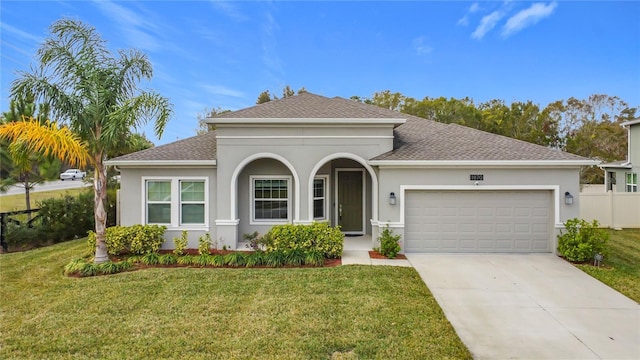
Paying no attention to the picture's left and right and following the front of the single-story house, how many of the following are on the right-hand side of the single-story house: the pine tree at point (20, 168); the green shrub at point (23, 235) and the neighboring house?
2

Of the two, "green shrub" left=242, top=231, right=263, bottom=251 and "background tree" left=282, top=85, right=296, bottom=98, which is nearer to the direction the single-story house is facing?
the green shrub

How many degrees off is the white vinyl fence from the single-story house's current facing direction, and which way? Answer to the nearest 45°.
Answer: approximately 135° to its left

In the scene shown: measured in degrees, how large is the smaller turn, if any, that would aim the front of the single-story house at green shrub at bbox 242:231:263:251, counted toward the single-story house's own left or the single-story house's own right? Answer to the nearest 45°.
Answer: approximately 90° to the single-story house's own right

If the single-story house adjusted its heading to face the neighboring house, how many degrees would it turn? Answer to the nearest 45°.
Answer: approximately 135° to its left

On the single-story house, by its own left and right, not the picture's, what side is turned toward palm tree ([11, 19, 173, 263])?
right

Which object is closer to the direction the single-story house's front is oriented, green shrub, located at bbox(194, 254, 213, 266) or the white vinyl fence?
the green shrub

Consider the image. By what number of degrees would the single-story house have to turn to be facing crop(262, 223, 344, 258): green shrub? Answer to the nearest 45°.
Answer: approximately 45° to its right

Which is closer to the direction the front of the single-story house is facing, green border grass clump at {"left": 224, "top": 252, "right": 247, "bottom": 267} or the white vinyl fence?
the green border grass clump

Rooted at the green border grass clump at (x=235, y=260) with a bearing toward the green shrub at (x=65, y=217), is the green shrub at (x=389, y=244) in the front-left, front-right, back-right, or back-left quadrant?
back-right

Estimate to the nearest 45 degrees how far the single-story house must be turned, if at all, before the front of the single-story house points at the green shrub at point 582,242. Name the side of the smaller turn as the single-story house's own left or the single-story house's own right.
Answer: approximately 90° to the single-story house's own left

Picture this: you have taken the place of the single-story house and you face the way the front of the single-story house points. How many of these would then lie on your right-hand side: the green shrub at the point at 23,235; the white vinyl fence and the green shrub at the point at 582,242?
1

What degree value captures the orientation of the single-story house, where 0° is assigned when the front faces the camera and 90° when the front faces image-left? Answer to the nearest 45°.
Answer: approximately 0°

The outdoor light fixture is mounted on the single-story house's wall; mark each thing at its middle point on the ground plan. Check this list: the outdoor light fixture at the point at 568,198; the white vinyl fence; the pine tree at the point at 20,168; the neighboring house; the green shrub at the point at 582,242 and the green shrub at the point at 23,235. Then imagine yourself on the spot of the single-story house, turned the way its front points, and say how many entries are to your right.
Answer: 2
